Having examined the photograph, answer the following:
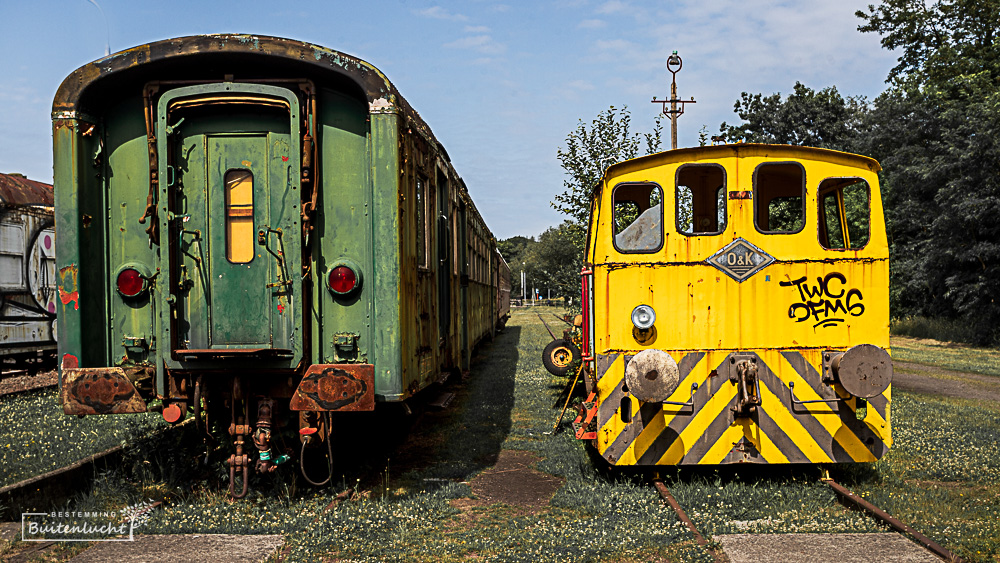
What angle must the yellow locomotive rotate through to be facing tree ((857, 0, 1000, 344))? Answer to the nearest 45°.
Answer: approximately 180°

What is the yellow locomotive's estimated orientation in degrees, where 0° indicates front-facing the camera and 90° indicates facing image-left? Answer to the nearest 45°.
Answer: approximately 0°

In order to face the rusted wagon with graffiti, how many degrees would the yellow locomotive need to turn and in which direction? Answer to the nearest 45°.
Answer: approximately 90° to its right

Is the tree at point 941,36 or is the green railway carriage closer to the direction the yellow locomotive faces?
the green railway carriage

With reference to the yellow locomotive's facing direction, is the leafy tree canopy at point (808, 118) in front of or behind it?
behind

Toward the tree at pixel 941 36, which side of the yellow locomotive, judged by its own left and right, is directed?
back

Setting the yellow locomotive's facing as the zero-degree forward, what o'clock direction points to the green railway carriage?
The green railway carriage is roughly at 4 o'clock from the yellow locomotive.
